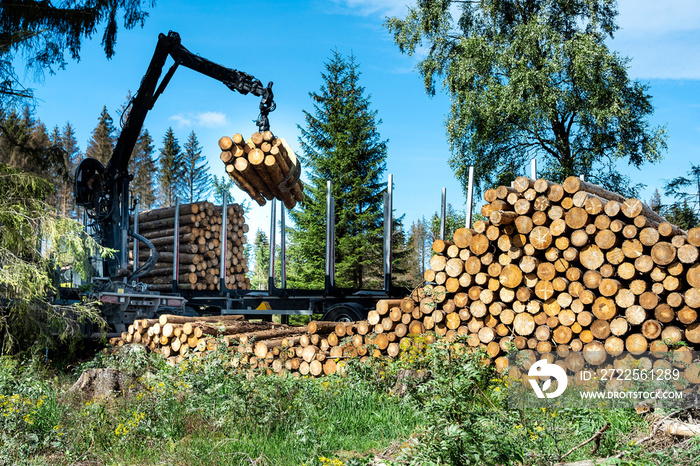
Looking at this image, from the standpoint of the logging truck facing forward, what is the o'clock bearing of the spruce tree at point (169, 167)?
The spruce tree is roughly at 3 o'clock from the logging truck.

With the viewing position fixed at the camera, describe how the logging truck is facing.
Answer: facing to the left of the viewer

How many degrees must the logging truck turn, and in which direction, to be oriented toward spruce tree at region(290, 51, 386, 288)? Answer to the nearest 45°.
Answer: approximately 135° to its right

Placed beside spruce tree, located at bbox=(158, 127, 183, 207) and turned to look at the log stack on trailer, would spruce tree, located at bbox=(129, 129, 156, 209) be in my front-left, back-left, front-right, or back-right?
back-right

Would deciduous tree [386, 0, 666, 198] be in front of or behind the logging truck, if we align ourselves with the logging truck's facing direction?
behind

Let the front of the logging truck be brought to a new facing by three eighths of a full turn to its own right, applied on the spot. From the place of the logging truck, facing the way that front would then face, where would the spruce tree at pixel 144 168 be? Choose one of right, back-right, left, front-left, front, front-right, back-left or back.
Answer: front-left

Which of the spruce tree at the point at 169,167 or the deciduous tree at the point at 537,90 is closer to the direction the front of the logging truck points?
the spruce tree

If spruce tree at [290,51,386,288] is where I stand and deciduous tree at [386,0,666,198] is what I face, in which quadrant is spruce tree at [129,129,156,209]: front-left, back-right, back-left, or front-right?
back-left
